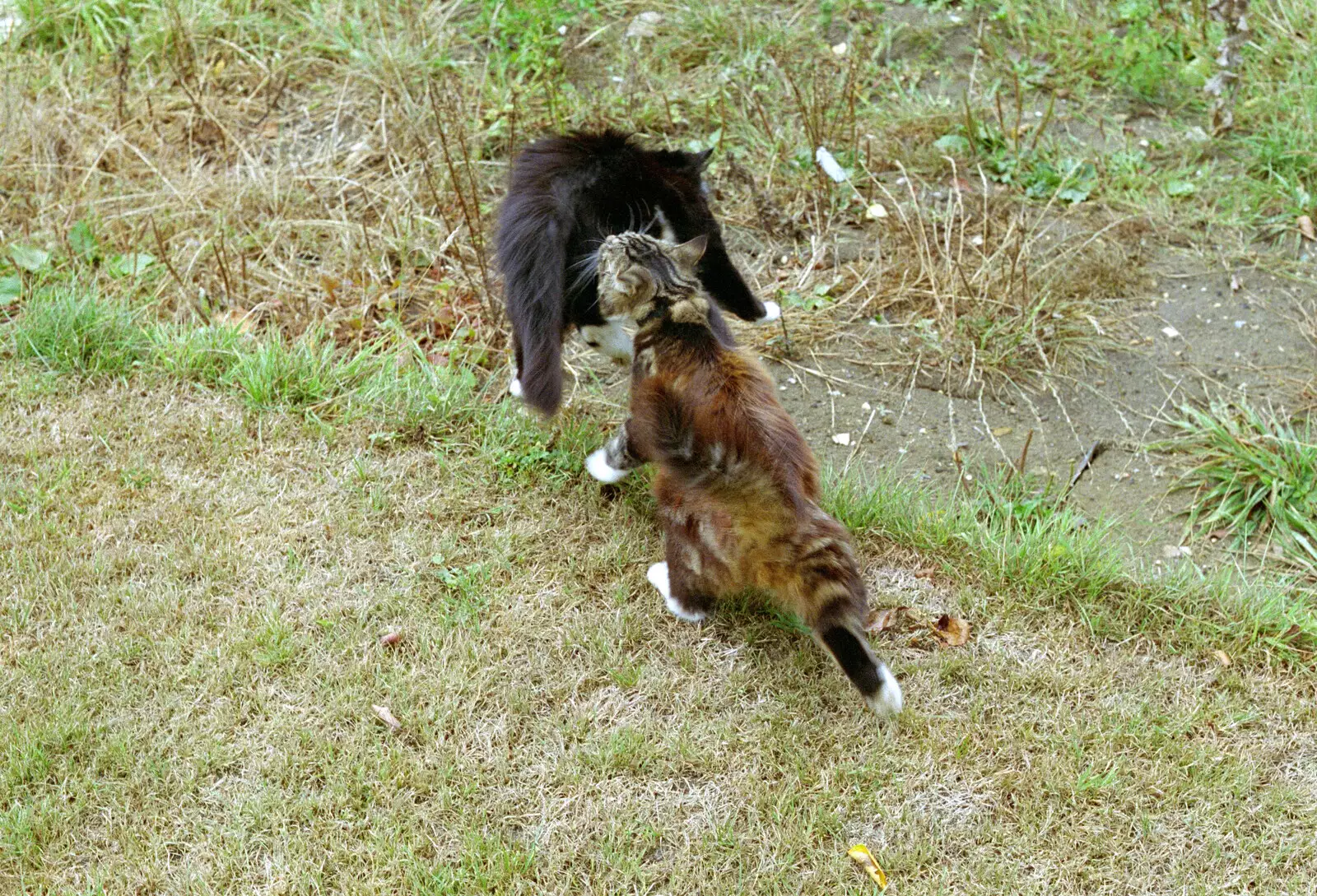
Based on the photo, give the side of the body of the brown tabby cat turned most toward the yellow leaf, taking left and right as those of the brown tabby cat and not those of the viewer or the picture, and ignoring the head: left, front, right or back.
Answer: back

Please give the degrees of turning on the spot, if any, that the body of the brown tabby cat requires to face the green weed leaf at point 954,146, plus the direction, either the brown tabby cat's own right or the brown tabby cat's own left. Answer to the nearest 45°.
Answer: approximately 45° to the brown tabby cat's own right

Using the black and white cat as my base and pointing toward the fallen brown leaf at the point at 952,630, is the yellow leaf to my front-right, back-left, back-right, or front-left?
front-right

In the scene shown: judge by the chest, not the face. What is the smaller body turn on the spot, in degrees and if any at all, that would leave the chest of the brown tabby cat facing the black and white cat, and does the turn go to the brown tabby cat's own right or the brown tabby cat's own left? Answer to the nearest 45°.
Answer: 0° — it already faces it

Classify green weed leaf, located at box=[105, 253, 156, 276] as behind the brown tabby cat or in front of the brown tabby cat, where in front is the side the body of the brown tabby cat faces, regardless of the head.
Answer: in front

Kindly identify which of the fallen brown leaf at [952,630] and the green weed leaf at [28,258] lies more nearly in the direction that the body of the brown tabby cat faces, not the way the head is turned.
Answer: the green weed leaf

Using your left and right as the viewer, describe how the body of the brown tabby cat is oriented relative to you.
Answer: facing away from the viewer and to the left of the viewer

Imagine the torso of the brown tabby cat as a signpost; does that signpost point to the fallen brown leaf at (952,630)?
no

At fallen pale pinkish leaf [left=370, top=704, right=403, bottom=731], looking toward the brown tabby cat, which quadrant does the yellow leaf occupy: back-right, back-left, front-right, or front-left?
front-right

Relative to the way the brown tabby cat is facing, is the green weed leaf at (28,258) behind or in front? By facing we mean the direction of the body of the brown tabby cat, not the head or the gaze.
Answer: in front

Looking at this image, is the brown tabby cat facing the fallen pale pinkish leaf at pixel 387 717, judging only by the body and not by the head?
no
